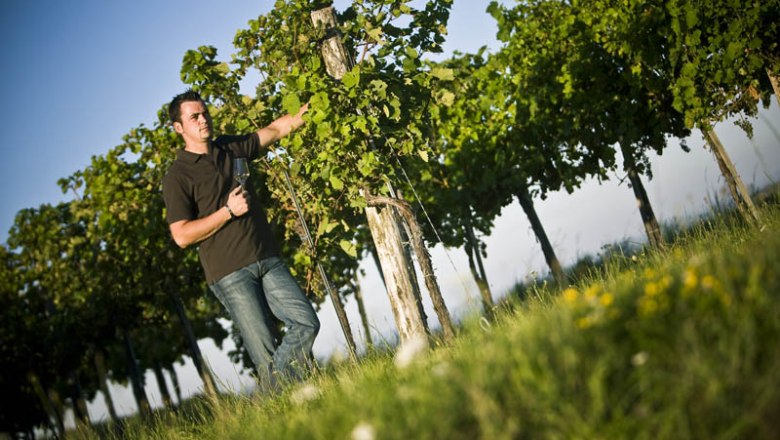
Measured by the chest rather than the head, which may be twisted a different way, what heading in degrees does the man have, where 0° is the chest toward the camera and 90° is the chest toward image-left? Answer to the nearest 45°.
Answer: approximately 315°
